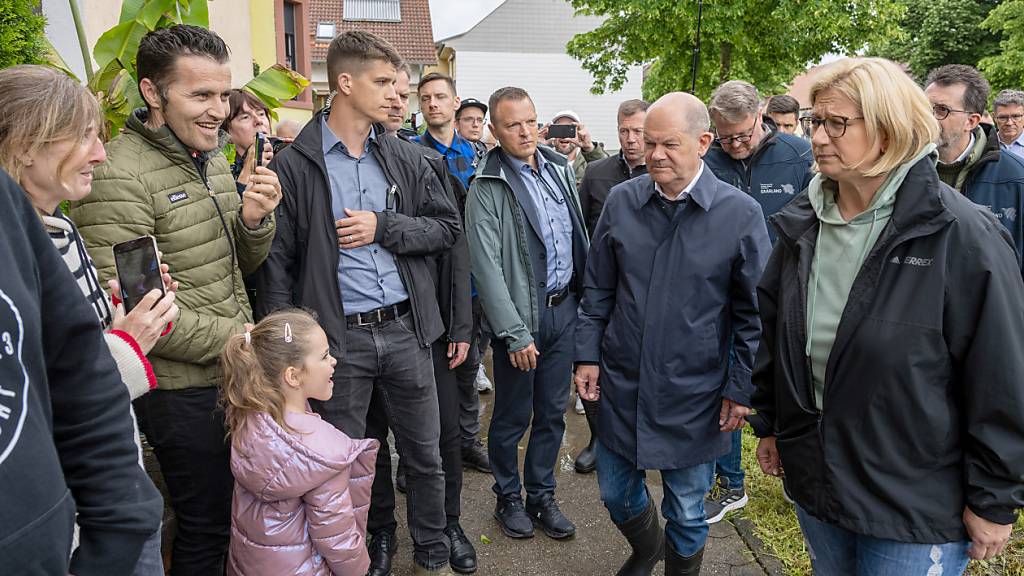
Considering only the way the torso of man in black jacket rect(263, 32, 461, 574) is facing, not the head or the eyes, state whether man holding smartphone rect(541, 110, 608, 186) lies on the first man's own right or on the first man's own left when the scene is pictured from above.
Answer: on the first man's own left

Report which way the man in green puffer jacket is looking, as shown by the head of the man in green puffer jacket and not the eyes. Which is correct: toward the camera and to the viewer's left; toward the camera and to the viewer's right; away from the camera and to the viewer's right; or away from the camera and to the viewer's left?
toward the camera and to the viewer's right

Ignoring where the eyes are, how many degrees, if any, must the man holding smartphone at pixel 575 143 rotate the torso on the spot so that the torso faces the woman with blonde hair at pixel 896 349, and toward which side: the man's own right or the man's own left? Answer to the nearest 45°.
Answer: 0° — they already face them

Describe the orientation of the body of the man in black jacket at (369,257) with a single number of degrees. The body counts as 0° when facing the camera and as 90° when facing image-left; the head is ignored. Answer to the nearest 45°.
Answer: approximately 315°

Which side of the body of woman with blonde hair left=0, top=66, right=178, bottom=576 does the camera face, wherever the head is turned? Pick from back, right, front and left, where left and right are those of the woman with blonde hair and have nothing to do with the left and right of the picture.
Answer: right

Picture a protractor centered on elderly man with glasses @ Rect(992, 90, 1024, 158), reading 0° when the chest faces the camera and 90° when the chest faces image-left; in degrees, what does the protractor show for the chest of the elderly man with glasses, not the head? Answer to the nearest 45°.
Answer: approximately 0°

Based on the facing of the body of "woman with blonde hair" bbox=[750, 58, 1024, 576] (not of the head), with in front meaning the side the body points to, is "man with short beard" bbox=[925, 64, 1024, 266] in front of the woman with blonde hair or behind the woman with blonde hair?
behind

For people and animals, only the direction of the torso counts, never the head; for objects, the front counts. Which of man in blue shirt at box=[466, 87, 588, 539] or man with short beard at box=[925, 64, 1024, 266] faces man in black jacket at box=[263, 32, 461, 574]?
the man with short beard

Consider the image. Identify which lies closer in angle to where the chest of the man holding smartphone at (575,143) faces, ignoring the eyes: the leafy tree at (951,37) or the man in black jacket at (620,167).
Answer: the man in black jacket
